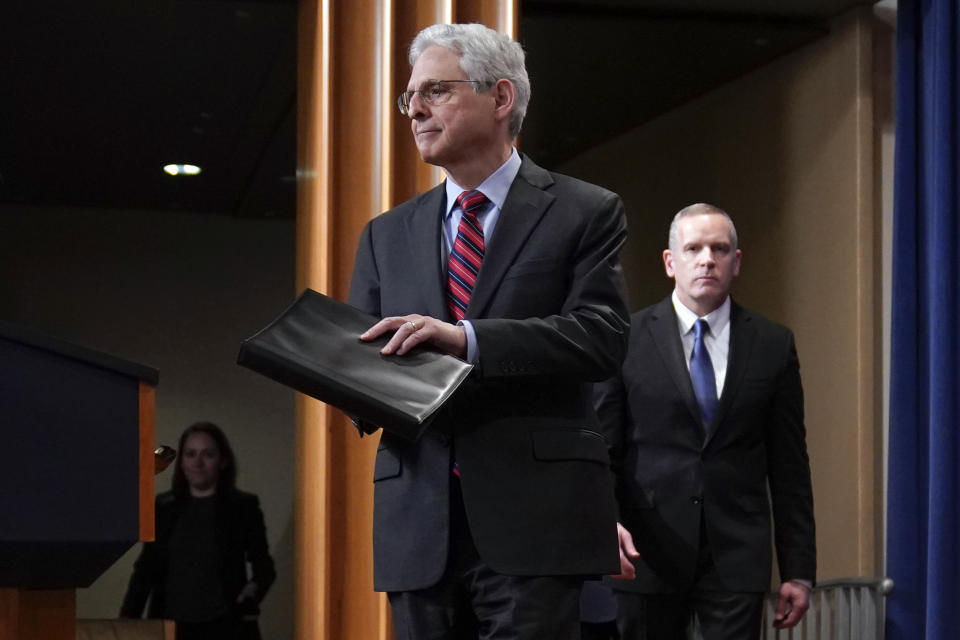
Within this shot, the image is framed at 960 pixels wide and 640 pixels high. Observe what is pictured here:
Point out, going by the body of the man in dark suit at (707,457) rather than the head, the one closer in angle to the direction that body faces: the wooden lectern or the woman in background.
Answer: the wooden lectern

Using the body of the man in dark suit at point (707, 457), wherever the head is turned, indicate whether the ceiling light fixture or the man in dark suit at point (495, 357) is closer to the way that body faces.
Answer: the man in dark suit

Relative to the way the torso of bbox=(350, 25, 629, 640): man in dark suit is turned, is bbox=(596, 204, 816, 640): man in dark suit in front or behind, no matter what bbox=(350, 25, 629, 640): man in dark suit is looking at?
behind
